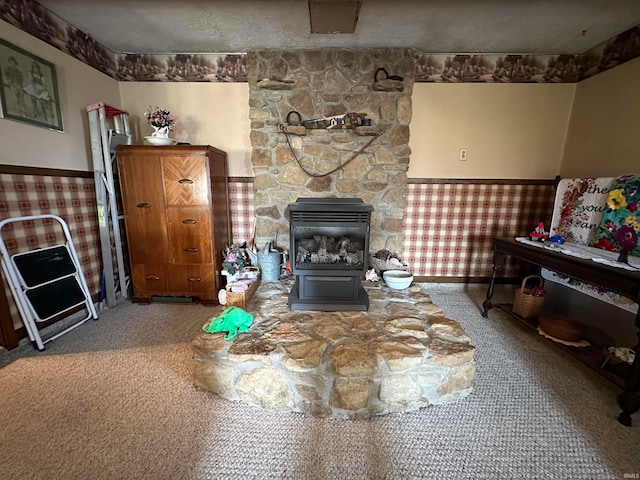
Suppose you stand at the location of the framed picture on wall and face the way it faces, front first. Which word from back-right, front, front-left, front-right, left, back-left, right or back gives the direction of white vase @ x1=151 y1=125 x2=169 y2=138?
front-left

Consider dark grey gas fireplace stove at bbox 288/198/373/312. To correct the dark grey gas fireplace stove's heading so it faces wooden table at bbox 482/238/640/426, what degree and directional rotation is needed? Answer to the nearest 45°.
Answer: approximately 90° to its left

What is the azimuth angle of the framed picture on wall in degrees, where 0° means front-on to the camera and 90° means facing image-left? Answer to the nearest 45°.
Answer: approximately 315°

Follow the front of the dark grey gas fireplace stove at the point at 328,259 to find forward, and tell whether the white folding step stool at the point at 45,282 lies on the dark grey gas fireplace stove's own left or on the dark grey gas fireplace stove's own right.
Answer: on the dark grey gas fireplace stove's own right

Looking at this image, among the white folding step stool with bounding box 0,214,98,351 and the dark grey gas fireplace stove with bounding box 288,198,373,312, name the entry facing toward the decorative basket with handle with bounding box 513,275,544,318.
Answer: the white folding step stool

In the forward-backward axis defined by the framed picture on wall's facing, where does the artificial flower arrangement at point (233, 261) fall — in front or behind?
in front

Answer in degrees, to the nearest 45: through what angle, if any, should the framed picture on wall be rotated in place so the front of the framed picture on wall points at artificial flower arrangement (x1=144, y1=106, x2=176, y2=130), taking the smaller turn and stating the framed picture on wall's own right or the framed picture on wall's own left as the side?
approximately 45° to the framed picture on wall's own left

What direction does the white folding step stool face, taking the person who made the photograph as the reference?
facing the viewer and to the right of the viewer

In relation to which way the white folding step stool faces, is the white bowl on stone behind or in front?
in front
